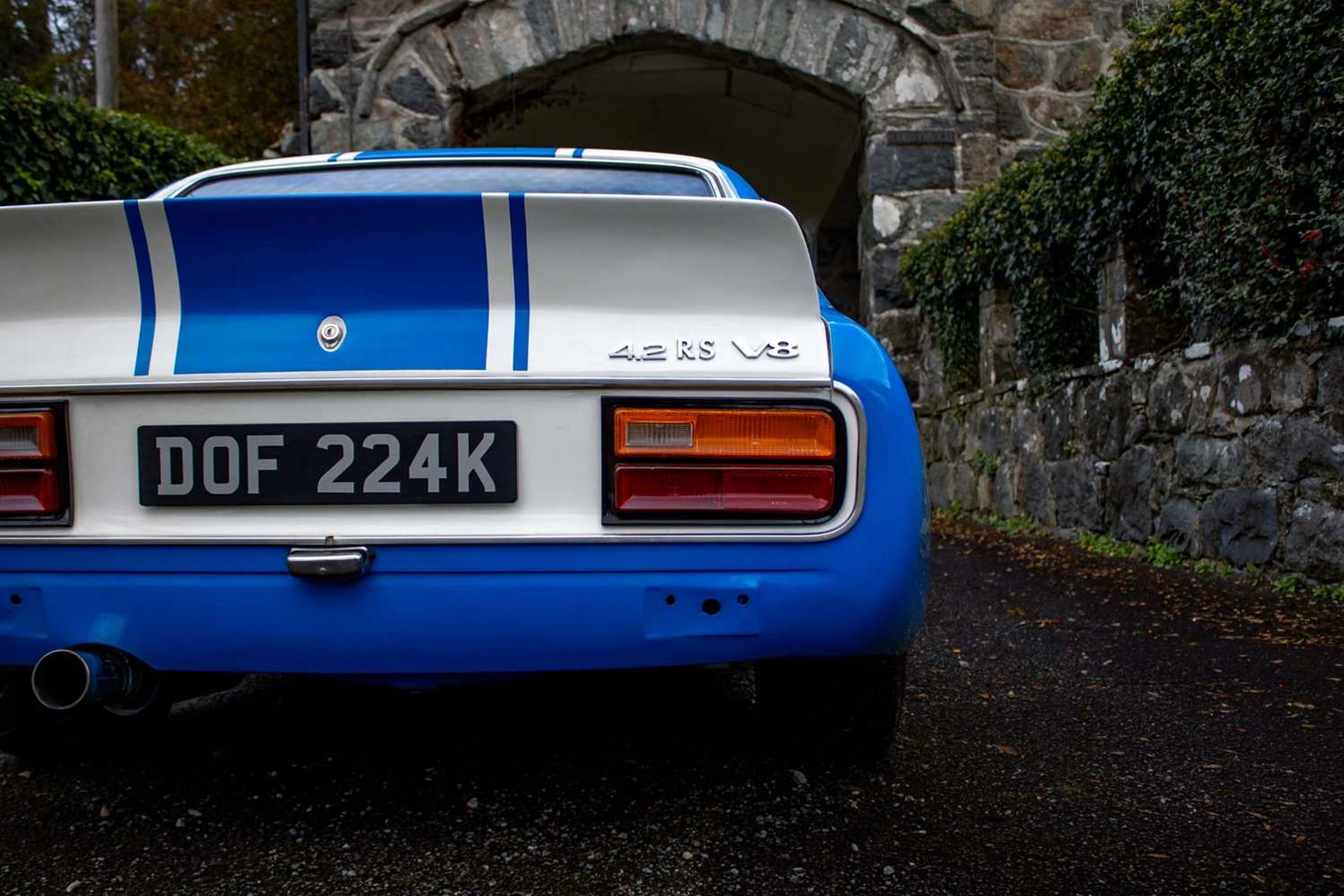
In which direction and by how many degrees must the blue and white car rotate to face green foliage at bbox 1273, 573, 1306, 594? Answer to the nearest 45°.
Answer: approximately 45° to its right

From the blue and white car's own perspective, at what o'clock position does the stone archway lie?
The stone archway is roughly at 1 o'clock from the blue and white car.

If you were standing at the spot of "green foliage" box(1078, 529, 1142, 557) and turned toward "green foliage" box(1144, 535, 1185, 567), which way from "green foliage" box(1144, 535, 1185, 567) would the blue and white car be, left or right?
right

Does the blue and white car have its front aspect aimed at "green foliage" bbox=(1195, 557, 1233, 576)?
no

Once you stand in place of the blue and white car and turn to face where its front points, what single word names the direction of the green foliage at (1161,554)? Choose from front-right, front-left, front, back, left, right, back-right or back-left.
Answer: front-right

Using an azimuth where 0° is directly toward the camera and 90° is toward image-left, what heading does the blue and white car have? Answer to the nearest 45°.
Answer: approximately 180°

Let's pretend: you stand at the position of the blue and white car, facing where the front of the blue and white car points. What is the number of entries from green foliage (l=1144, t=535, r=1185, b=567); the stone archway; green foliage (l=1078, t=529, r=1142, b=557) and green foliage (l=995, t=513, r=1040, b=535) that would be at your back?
0

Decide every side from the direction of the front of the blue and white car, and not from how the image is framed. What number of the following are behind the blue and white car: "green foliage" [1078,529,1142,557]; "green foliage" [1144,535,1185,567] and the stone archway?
0

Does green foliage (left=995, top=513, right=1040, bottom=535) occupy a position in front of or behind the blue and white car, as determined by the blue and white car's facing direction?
in front
